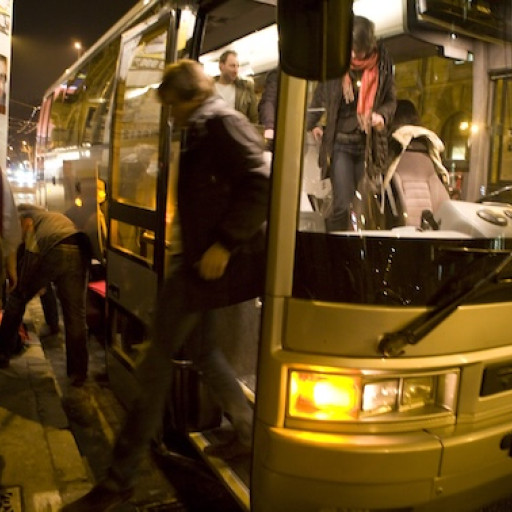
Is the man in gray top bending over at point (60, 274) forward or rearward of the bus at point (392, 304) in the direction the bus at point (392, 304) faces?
rearward

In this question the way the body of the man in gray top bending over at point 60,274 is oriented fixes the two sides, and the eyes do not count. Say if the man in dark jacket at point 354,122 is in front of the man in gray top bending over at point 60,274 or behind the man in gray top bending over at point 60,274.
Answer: behind

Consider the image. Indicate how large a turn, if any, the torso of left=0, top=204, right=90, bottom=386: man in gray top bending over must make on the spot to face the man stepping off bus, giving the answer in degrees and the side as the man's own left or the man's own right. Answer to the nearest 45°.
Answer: approximately 135° to the man's own left

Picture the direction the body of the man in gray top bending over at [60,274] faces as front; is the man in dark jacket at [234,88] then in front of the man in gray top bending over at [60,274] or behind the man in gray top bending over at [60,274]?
behind

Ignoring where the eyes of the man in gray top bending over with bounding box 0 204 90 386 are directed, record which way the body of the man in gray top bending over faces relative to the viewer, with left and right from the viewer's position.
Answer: facing away from the viewer and to the left of the viewer

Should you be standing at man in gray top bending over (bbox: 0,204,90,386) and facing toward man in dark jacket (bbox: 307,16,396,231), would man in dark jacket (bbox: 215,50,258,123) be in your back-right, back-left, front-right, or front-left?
front-left

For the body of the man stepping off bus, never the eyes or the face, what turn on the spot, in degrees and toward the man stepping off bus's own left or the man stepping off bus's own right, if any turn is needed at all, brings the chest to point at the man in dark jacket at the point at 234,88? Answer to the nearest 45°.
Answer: approximately 90° to the man stepping off bus's own right

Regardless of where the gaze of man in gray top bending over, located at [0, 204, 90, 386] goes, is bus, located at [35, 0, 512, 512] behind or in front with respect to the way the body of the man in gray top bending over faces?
behind

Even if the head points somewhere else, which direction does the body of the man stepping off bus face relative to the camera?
to the viewer's left
